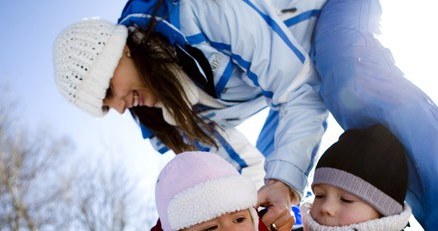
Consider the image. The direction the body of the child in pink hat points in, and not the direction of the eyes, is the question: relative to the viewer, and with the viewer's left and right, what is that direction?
facing the viewer and to the right of the viewer
